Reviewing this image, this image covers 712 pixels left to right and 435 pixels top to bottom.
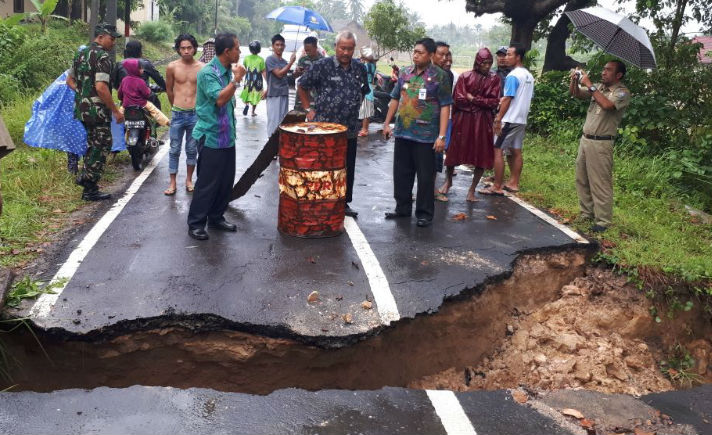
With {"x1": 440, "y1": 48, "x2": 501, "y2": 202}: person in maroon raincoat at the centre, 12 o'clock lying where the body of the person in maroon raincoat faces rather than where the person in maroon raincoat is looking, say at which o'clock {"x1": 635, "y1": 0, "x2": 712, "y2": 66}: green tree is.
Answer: The green tree is roughly at 7 o'clock from the person in maroon raincoat.

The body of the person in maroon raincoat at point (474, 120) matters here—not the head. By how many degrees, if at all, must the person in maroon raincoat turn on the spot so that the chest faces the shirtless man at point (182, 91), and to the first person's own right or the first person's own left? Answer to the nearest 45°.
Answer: approximately 90° to the first person's own right

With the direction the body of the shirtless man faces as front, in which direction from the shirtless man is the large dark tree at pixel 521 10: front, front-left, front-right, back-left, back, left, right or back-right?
back-left

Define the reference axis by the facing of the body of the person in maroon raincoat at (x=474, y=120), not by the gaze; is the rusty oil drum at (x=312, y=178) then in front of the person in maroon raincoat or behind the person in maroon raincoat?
in front

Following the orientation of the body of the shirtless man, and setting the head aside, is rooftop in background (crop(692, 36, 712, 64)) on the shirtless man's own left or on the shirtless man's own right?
on the shirtless man's own left

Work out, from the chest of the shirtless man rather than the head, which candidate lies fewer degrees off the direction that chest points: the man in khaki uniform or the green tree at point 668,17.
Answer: the man in khaki uniform

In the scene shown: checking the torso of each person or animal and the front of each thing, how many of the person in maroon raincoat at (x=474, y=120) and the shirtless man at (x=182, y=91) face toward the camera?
2

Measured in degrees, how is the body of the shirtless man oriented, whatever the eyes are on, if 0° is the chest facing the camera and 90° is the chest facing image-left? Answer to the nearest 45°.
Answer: approximately 0°

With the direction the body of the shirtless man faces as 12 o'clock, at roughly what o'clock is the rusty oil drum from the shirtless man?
The rusty oil drum is roughly at 11 o'clock from the shirtless man.

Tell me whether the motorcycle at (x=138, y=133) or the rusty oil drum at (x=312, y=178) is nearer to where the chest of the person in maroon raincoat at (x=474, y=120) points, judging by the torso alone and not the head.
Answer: the rusty oil drum

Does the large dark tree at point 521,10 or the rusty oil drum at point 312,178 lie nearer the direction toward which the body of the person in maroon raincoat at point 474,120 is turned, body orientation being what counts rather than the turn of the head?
the rusty oil drum

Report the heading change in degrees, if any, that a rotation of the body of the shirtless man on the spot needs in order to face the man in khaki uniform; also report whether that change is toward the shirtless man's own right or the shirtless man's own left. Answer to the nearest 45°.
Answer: approximately 45° to the shirtless man's own left

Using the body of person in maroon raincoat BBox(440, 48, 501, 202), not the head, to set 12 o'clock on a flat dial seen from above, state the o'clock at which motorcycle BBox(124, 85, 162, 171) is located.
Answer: The motorcycle is roughly at 3 o'clock from the person in maroon raincoat.
